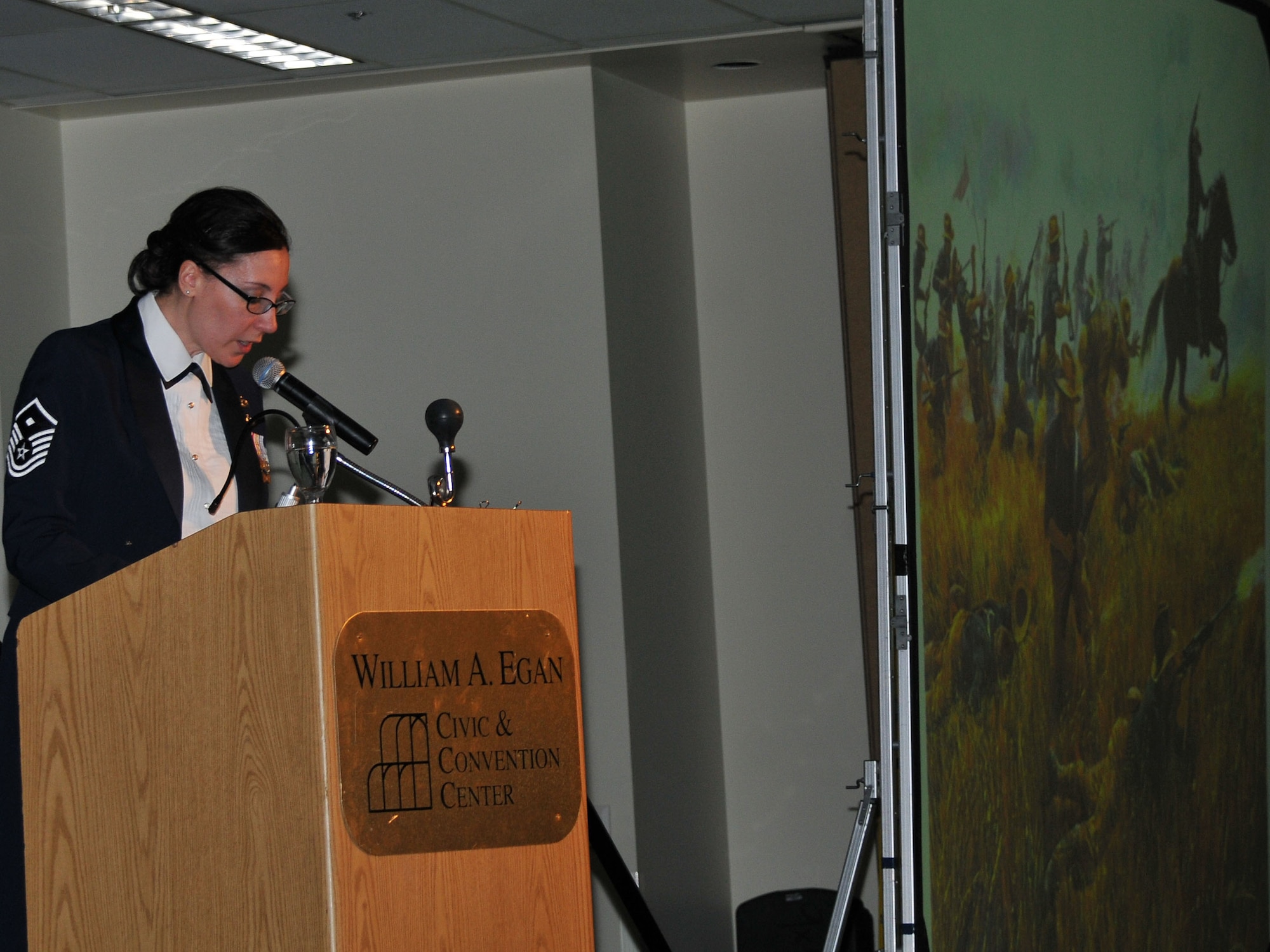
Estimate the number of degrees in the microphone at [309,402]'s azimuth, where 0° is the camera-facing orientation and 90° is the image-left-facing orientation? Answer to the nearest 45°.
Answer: approximately 90°

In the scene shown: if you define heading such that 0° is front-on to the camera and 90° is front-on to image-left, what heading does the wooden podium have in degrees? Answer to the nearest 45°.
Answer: approximately 315°

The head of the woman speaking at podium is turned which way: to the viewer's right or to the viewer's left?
to the viewer's right

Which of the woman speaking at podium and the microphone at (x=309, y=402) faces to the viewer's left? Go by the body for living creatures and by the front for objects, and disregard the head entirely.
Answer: the microphone

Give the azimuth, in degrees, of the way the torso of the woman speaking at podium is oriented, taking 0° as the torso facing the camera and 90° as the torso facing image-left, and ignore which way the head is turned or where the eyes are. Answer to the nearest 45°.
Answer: approximately 315°

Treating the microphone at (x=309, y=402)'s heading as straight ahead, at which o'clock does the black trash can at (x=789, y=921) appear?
The black trash can is roughly at 4 o'clock from the microphone.

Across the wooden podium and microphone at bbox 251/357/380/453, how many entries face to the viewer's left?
1
